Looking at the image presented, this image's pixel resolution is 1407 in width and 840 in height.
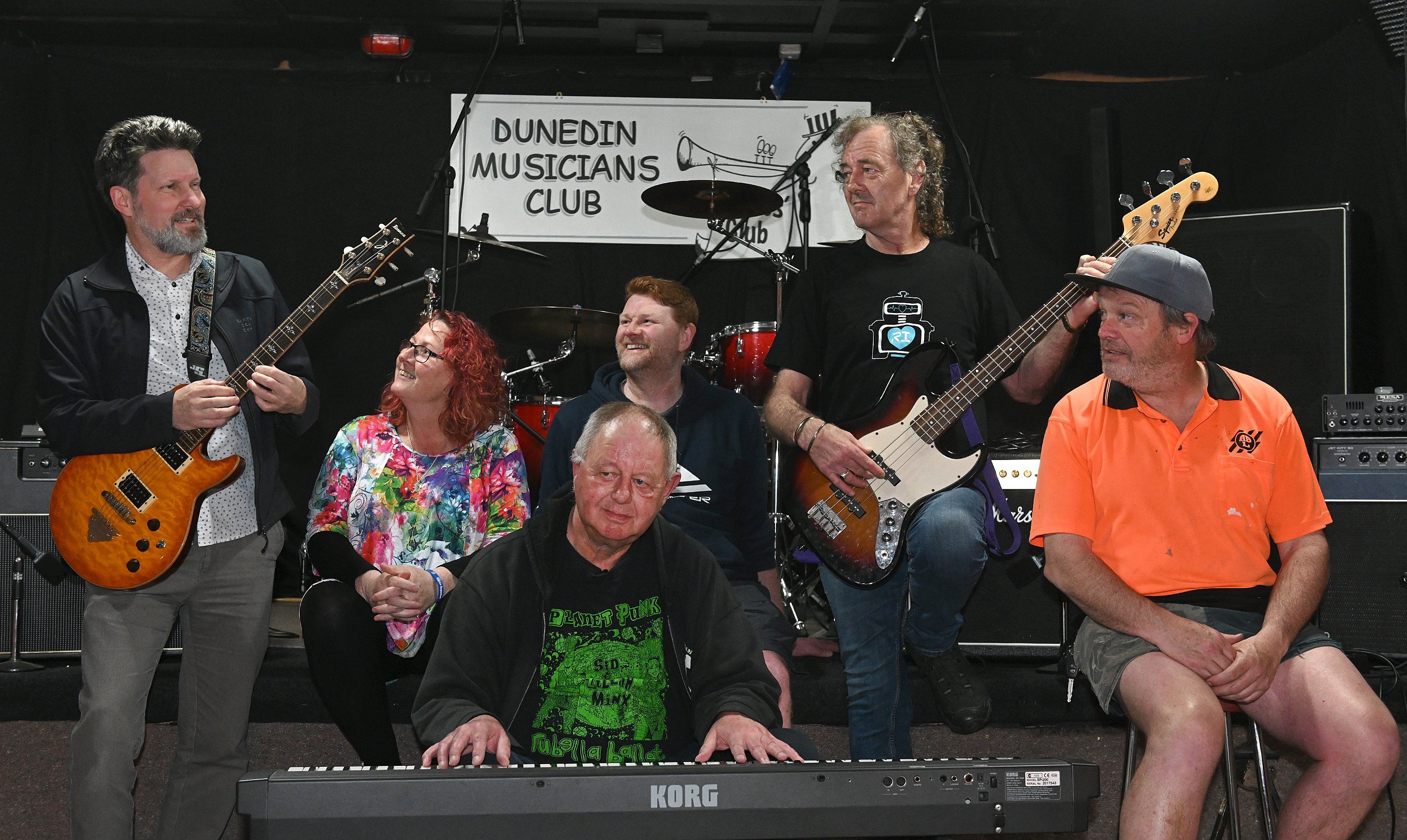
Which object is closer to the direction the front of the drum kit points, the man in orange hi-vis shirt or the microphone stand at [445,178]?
the man in orange hi-vis shirt

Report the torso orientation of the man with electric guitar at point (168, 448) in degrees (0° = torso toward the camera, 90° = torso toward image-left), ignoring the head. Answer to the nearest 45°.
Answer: approximately 315°

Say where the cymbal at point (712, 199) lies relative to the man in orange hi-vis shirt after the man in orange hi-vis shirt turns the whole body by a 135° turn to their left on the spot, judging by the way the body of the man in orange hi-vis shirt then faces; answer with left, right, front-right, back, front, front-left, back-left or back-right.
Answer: left

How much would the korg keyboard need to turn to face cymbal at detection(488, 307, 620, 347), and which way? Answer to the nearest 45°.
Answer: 0° — it already faces it

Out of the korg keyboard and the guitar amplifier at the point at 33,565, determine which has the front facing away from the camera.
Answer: the korg keyboard

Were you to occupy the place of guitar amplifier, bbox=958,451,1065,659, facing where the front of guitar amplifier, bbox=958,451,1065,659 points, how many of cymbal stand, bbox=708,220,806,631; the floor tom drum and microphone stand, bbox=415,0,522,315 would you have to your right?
3

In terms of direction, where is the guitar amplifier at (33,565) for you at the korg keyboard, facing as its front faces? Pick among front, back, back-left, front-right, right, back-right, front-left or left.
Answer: front-left

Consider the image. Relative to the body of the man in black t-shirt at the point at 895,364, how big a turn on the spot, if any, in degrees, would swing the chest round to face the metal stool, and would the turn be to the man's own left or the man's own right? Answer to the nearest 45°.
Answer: approximately 45° to the man's own left

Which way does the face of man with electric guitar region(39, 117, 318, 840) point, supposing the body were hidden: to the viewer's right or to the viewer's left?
to the viewer's right

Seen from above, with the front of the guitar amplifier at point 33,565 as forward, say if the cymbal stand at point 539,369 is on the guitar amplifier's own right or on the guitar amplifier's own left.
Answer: on the guitar amplifier's own left

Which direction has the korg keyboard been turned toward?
away from the camera

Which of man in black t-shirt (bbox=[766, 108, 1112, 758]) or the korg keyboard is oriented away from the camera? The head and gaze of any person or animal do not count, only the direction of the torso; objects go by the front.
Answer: the korg keyboard

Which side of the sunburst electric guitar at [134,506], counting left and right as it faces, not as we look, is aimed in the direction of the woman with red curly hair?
left
